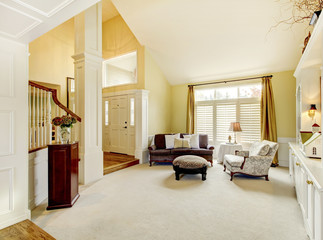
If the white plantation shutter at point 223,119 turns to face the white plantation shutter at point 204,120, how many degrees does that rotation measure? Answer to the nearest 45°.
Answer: approximately 90° to its right

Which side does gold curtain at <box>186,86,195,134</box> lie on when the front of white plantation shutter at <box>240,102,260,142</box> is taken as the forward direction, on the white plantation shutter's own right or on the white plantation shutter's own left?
on the white plantation shutter's own right

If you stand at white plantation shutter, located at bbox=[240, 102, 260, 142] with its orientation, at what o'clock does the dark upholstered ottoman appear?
The dark upholstered ottoman is roughly at 1 o'clock from the white plantation shutter.

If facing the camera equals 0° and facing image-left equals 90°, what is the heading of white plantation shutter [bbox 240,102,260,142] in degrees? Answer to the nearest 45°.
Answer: approximately 0°

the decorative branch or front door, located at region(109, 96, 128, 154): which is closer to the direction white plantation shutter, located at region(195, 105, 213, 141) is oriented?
the decorative branch
